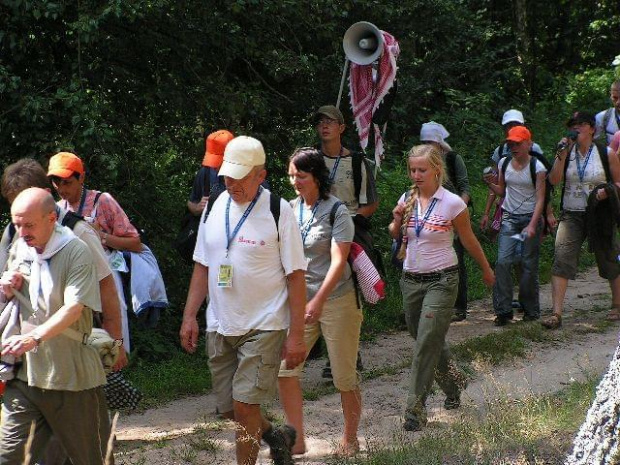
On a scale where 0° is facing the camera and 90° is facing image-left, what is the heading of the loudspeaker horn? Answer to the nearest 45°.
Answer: approximately 0°

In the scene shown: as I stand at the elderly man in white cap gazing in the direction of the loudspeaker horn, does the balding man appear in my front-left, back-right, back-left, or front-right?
back-left

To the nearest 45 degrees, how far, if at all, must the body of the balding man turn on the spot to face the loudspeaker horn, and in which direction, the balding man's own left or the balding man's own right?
approximately 180°
